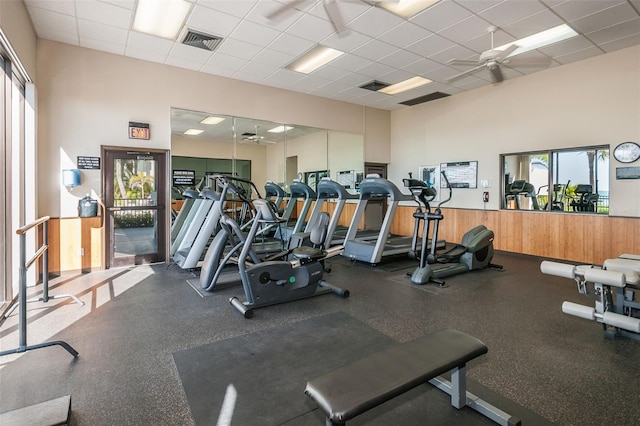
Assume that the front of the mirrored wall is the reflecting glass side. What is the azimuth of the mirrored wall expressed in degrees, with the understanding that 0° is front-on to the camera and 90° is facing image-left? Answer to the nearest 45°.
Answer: approximately 315°

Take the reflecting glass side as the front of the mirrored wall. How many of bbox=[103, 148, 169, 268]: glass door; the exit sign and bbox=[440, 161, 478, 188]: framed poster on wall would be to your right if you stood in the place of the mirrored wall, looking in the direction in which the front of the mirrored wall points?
2

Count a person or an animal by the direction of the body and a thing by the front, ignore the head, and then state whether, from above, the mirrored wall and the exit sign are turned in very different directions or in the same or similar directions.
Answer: same or similar directions

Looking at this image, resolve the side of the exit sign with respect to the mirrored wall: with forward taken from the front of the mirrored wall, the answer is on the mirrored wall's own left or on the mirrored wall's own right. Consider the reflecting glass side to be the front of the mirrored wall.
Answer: on the mirrored wall's own right

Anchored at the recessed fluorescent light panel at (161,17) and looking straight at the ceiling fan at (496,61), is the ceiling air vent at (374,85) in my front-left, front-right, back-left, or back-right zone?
front-left

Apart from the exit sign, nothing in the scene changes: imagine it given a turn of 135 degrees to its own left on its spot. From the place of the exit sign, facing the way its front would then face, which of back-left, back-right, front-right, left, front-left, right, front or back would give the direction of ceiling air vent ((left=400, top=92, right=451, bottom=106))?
front-right

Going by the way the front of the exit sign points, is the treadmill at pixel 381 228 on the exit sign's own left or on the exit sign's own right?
on the exit sign's own left

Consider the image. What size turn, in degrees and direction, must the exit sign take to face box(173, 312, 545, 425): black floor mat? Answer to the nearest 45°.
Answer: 0° — it already faces it

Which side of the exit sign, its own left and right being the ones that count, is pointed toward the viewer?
front

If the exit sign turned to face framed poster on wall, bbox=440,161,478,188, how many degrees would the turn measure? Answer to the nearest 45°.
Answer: approximately 90° to its left

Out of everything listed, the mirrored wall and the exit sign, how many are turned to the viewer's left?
0
